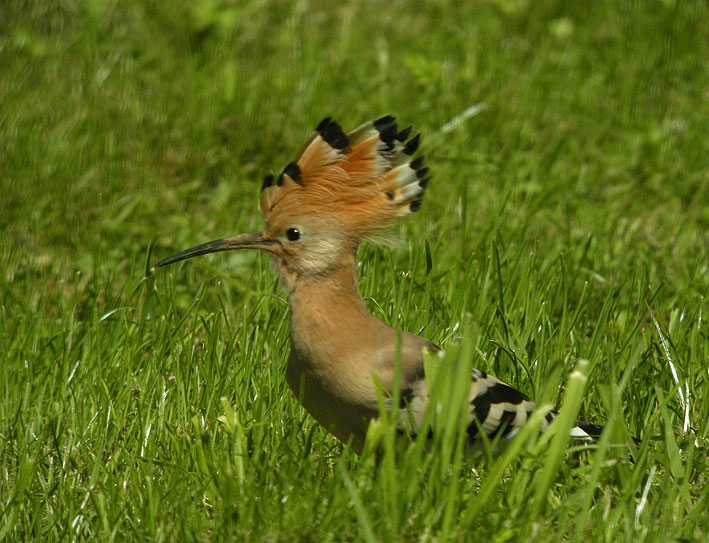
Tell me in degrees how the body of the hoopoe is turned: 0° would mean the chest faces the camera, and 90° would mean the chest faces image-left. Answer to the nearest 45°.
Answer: approximately 90°
